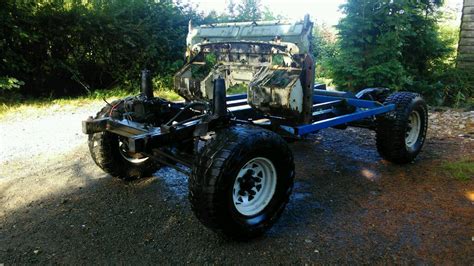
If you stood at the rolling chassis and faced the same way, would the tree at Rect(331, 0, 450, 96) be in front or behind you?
behind

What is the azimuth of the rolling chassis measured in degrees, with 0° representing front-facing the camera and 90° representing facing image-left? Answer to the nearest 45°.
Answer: approximately 45°
